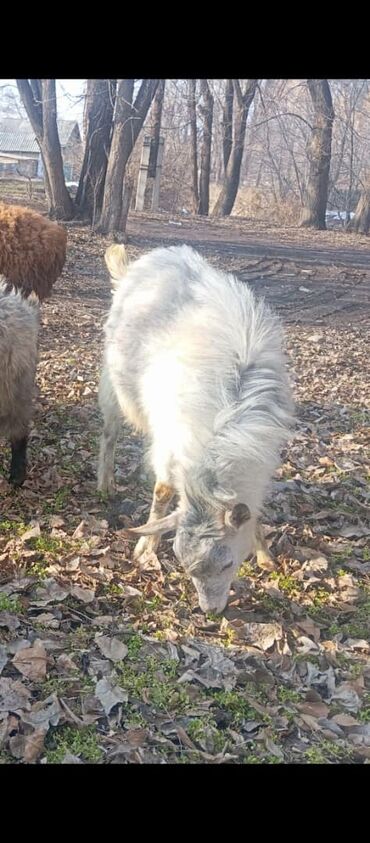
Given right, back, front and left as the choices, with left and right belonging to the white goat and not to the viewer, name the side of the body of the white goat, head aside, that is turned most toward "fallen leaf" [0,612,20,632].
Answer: right

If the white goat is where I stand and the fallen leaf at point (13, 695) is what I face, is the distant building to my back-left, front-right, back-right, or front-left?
back-right

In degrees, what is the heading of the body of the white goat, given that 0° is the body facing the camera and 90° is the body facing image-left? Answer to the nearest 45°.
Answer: approximately 315°

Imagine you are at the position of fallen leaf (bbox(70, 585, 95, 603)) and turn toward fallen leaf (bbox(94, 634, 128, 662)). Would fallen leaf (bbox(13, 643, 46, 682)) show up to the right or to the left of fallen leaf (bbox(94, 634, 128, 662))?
right

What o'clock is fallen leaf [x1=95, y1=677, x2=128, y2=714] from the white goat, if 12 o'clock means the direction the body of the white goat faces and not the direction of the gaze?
The fallen leaf is roughly at 2 o'clock from the white goat.

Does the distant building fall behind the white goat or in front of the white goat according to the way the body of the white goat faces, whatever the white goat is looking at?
behind

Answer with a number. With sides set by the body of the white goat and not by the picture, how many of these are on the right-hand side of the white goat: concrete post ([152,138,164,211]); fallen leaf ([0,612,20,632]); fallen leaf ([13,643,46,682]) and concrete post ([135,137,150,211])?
2

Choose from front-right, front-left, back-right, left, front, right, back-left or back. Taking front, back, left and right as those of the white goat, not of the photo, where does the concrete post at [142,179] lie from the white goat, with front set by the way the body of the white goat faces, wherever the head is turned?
back-left

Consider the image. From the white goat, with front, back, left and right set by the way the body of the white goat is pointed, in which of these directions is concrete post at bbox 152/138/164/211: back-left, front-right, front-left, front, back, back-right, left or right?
back-left

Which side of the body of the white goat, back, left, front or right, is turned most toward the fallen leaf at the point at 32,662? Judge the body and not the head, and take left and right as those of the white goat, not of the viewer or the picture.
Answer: right
